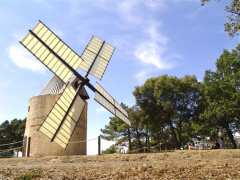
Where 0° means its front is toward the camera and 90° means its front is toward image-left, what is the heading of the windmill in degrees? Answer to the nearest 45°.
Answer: approximately 315°

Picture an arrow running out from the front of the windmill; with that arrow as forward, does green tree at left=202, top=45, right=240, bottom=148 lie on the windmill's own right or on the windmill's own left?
on the windmill's own left
